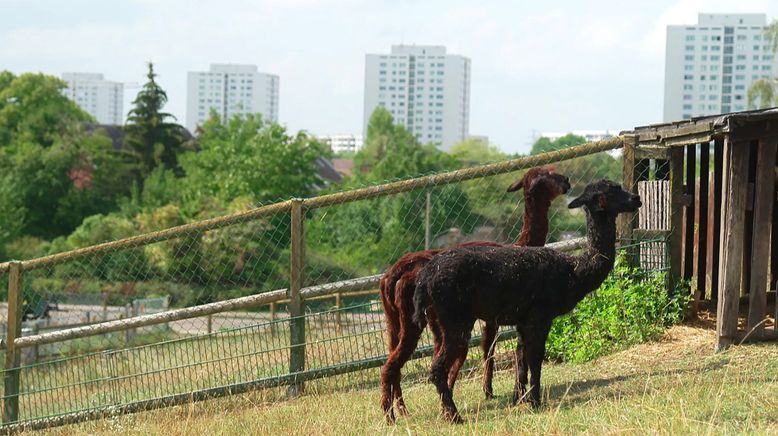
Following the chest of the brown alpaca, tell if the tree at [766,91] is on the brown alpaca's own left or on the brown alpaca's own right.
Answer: on the brown alpaca's own left

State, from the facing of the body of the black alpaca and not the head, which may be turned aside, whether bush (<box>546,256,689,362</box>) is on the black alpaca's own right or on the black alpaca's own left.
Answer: on the black alpaca's own left

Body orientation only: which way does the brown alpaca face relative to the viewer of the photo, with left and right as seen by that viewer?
facing to the right of the viewer

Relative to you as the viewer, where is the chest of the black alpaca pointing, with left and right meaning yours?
facing to the right of the viewer
